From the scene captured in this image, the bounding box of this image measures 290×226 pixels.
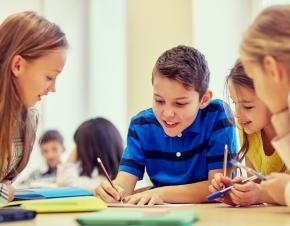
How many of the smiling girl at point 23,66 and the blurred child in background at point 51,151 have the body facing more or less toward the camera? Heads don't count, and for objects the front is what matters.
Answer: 1

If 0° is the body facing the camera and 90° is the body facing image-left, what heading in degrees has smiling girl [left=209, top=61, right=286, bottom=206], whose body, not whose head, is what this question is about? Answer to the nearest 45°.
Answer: approximately 45°

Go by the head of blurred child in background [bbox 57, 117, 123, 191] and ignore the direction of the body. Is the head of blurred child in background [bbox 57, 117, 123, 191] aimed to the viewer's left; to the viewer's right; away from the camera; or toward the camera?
away from the camera

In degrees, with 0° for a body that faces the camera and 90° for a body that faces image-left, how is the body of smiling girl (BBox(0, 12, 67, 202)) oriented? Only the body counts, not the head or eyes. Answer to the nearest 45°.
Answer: approximately 270°

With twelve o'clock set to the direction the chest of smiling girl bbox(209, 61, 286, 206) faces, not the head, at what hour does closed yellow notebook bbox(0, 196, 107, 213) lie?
The closed yellow notebook is roughly at 12 o'clock from the smiling girl.

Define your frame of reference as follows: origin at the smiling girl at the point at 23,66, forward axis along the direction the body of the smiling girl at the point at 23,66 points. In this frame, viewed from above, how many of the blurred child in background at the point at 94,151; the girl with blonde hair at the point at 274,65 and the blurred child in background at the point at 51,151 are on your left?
2

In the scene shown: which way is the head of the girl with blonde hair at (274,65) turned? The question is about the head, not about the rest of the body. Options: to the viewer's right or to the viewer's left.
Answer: to the viewer's left
